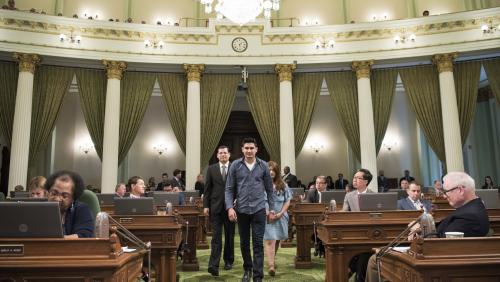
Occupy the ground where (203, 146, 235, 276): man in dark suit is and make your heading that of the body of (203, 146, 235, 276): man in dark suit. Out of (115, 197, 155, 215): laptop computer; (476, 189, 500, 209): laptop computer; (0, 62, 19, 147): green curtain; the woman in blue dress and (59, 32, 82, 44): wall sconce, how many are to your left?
2

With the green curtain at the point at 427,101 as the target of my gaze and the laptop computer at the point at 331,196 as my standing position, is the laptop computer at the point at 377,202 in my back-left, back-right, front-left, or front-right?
back-right

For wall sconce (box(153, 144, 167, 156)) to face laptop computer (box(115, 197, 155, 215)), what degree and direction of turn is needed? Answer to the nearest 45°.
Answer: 0° — it already faces it

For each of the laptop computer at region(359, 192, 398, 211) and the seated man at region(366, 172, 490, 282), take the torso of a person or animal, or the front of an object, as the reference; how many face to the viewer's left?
1

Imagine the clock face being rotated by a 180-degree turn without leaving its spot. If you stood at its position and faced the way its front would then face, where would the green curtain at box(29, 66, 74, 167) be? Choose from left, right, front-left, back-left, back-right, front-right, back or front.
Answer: left

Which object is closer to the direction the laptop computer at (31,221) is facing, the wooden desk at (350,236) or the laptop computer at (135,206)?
the laptop computer

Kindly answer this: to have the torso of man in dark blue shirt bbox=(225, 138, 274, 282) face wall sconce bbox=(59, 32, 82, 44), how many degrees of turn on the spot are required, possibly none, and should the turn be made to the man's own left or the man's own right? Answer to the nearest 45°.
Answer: approximately 135° to the man's own right

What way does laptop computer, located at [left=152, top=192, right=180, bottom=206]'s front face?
away from the camera

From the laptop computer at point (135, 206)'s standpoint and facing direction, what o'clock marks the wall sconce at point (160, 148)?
The wall sconce is roughly at 12 o'clock from the laptop computer.

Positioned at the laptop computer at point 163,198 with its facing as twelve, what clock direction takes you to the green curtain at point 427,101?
The green curtain is roughly at 2 o'clock from the laptop computer.

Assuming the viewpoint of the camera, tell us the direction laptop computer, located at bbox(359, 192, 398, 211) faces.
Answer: facing away from the viewer

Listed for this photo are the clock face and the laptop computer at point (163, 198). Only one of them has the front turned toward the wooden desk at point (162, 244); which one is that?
the clock face

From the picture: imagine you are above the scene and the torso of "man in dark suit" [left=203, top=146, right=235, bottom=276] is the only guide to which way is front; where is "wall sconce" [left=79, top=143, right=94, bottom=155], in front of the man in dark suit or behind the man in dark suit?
behind
